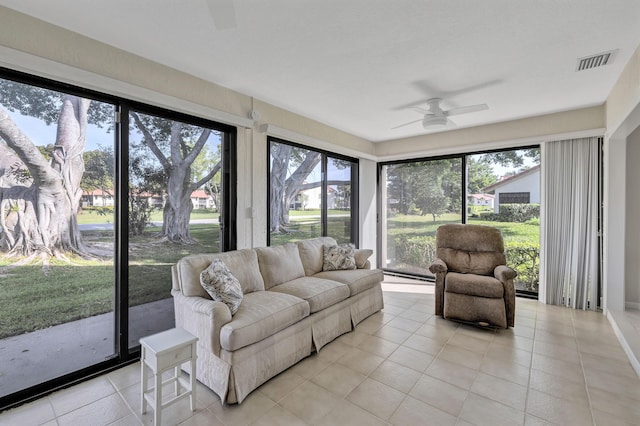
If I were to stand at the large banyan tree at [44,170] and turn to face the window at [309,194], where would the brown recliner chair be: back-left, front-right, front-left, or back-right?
front-right

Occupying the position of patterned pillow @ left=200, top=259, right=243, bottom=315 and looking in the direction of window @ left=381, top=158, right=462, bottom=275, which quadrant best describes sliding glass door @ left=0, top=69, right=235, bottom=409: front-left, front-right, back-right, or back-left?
back-left

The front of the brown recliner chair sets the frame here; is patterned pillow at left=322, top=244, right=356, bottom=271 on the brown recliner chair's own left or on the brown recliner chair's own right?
on the brown recliner chair's own right

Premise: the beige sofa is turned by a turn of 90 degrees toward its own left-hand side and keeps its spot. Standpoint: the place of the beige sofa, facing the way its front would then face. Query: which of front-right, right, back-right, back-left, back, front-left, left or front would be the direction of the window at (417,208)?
front

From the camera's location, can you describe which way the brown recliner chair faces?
facing the viewer

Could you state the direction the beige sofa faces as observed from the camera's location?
facing the viewer and to the right of the viewer

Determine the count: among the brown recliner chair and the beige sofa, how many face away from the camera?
0

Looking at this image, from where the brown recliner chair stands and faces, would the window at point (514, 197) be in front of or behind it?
behind

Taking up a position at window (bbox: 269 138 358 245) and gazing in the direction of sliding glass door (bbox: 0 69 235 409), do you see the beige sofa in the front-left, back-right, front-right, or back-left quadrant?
front-left

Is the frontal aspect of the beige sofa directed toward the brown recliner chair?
no

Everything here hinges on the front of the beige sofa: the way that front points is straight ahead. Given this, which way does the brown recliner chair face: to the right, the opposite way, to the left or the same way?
to the right

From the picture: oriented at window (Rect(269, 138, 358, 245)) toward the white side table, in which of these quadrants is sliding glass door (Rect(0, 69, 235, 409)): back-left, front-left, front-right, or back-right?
front-right

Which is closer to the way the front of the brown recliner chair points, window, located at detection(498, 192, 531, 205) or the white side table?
the white side table

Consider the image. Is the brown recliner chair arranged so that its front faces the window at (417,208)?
no

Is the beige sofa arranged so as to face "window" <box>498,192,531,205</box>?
no

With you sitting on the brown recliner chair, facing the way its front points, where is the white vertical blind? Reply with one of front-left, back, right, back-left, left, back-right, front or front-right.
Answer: back-left

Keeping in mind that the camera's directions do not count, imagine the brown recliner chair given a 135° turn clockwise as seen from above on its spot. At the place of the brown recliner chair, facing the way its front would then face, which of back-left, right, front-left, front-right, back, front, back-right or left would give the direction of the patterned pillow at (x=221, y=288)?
left
